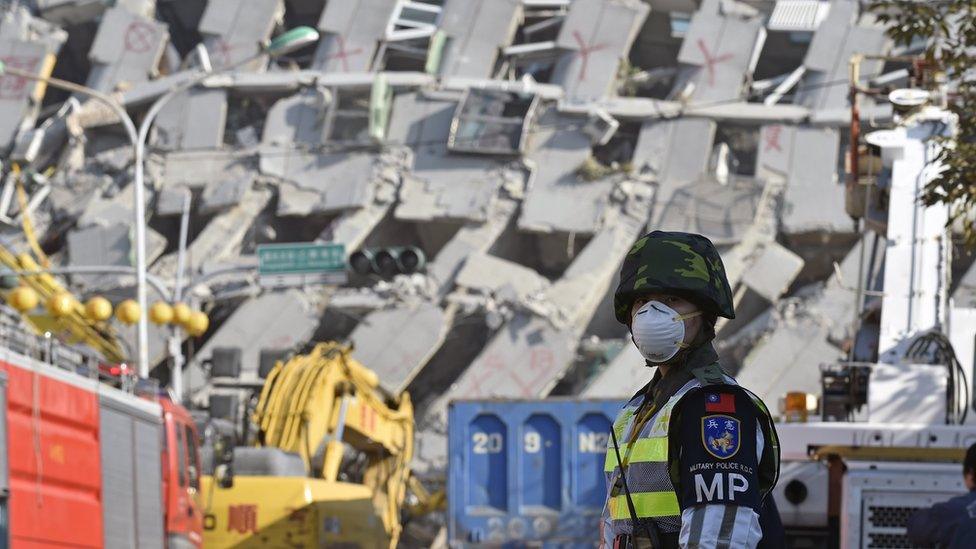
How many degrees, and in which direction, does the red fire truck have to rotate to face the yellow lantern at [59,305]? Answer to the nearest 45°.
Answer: approximately 45° to its left

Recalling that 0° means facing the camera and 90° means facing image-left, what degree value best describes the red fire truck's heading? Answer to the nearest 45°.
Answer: approximately 225°

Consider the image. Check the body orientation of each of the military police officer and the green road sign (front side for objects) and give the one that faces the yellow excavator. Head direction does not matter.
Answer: the green road sign

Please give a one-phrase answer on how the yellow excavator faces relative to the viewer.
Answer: facing away from the viewer and to the right of the viewer

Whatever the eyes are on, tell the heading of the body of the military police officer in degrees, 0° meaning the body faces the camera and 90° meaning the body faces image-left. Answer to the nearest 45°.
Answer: approximately 45°

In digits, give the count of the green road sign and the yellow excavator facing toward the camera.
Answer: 1

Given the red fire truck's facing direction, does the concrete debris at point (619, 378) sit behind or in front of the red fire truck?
in front

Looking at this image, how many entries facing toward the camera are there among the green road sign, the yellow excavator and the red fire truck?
1

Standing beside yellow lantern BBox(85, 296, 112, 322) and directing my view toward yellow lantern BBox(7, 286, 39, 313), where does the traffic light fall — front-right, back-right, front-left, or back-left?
back-right

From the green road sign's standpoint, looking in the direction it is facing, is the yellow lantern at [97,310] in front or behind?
in front

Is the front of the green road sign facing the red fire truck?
yes

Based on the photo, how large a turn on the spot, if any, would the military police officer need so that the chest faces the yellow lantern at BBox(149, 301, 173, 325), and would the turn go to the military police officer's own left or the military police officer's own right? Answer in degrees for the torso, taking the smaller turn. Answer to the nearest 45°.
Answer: approximately 135° to the military police officer's own right
